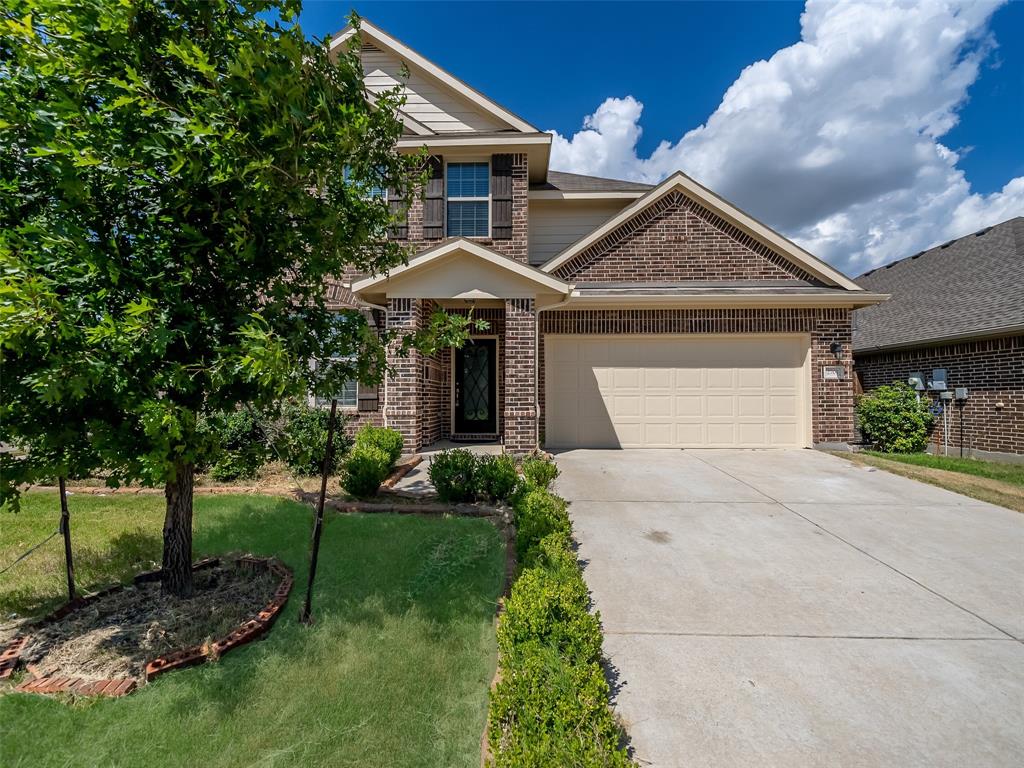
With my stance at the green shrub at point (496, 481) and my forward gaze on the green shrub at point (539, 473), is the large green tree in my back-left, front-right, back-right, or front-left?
back-right

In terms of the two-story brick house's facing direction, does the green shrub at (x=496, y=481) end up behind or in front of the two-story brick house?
in front

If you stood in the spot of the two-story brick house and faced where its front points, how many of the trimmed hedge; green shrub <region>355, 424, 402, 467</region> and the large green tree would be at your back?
0

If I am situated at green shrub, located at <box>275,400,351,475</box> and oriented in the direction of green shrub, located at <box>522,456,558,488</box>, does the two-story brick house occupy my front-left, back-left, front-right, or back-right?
front-left

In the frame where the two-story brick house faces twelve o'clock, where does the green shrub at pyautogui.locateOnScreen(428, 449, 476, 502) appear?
The green shrub is roughly at 1 o'clock from the two-story brick house.

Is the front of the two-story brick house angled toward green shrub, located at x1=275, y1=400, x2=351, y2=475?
no

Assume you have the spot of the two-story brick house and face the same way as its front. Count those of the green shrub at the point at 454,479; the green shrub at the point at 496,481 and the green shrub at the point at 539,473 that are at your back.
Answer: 0

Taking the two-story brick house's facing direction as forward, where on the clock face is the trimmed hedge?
The trimmed hedge is roughly at 12 o'clock from the two-story brick house.

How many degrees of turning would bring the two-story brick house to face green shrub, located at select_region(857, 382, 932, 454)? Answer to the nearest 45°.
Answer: approximately 90° to its left

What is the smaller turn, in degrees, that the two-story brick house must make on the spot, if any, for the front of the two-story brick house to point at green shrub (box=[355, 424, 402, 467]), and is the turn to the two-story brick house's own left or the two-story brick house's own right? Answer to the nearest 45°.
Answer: approximately 45° to the two-story brick house's own right

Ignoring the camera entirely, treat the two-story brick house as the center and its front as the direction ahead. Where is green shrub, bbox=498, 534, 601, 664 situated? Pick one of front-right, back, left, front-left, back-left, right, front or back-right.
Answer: front

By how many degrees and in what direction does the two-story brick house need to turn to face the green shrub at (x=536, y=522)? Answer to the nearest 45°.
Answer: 0° — it already faces it

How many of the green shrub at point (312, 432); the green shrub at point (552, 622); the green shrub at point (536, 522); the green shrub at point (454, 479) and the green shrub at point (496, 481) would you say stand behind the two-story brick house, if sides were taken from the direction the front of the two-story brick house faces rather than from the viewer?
0

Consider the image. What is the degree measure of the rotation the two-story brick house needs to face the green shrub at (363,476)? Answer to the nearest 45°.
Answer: approximately 45° to its right

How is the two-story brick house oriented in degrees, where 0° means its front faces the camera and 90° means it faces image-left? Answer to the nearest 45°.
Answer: approximately 0°

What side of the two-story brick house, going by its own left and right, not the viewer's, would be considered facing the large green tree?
front

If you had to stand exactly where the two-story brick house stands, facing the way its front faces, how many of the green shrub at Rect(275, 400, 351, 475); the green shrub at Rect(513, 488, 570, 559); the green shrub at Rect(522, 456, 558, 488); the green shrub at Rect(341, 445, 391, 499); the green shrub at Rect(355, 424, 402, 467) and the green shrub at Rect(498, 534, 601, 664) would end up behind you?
0
